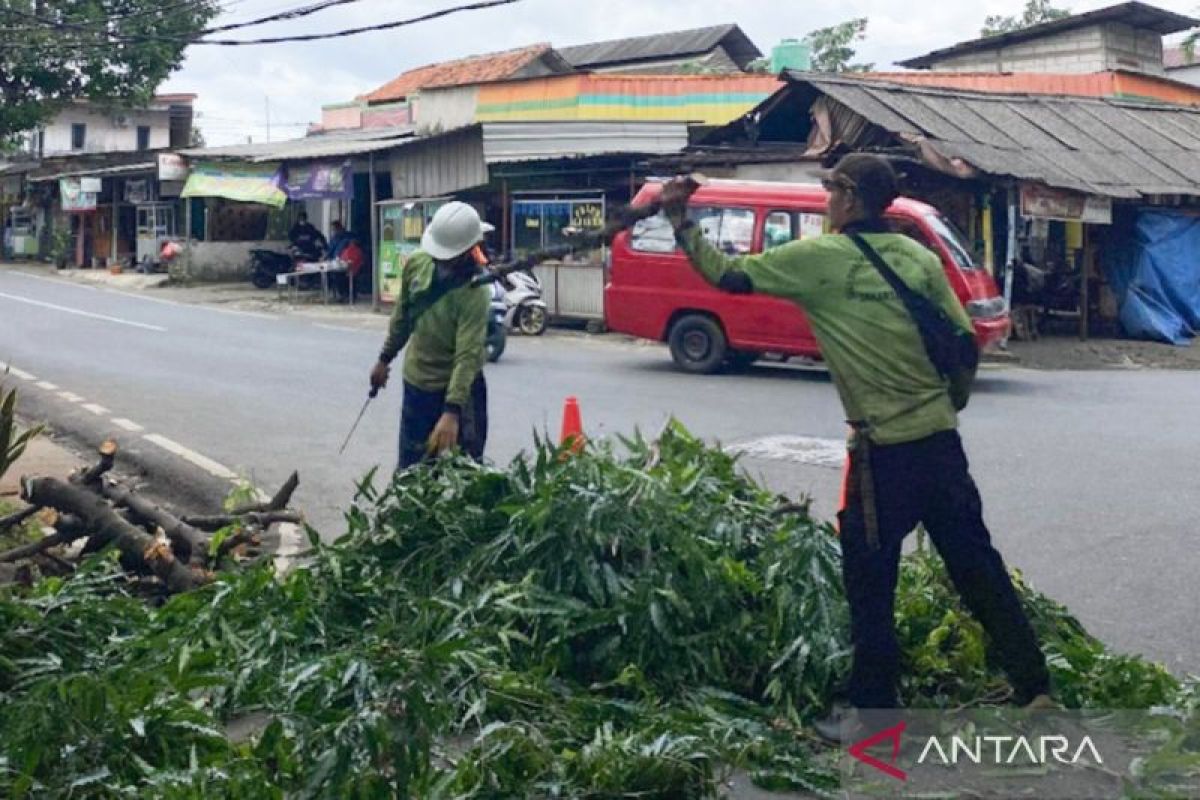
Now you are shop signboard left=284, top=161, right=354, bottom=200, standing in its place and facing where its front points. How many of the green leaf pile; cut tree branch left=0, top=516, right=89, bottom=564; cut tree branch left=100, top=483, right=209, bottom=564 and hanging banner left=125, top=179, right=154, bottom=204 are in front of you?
3

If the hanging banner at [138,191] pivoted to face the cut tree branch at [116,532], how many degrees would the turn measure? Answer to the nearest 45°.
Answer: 0° — it already faces it

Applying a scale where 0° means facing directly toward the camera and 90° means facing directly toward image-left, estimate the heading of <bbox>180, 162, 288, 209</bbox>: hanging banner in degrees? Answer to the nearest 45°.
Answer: approximately 0°

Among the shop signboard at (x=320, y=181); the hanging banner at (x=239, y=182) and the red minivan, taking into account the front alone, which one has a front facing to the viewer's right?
the red minivan

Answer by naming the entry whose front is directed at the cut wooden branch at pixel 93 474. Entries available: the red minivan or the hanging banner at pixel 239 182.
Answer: the hanging banner

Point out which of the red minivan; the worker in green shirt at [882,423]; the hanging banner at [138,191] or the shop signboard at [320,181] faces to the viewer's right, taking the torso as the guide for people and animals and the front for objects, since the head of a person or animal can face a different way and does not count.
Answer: the red minivan

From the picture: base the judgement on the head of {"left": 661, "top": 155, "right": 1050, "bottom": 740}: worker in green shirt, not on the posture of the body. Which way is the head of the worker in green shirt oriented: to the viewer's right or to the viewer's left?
to the viewer's left

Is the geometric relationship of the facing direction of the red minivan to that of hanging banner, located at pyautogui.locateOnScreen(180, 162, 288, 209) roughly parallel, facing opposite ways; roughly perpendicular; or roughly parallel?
roughly perpendicular

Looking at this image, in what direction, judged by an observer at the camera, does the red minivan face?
facing to the right of the viewer

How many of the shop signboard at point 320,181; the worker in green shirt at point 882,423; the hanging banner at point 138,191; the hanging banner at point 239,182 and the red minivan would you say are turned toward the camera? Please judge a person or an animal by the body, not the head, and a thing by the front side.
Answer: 3
